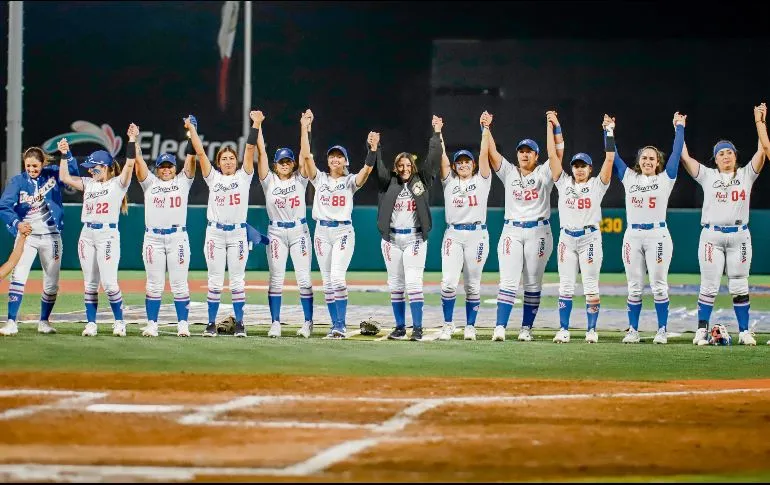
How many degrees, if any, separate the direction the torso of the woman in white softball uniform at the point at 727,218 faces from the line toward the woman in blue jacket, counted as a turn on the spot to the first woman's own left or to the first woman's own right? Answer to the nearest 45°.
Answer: approximately 90° to the first woman's own right

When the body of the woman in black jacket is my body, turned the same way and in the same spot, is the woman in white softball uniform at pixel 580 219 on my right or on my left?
on my left

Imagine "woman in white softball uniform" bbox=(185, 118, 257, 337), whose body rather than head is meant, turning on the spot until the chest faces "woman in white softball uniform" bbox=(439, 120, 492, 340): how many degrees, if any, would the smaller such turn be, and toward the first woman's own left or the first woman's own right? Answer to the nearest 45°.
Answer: approximately 90° to the first woman's own left

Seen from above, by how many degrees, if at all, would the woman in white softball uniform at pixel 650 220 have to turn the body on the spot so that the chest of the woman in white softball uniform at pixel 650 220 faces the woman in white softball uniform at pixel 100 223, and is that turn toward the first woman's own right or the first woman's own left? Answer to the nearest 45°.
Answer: approximately 90° to the first woman's own right

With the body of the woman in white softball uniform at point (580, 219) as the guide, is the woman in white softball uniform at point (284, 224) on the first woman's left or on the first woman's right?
on the first woman's right
